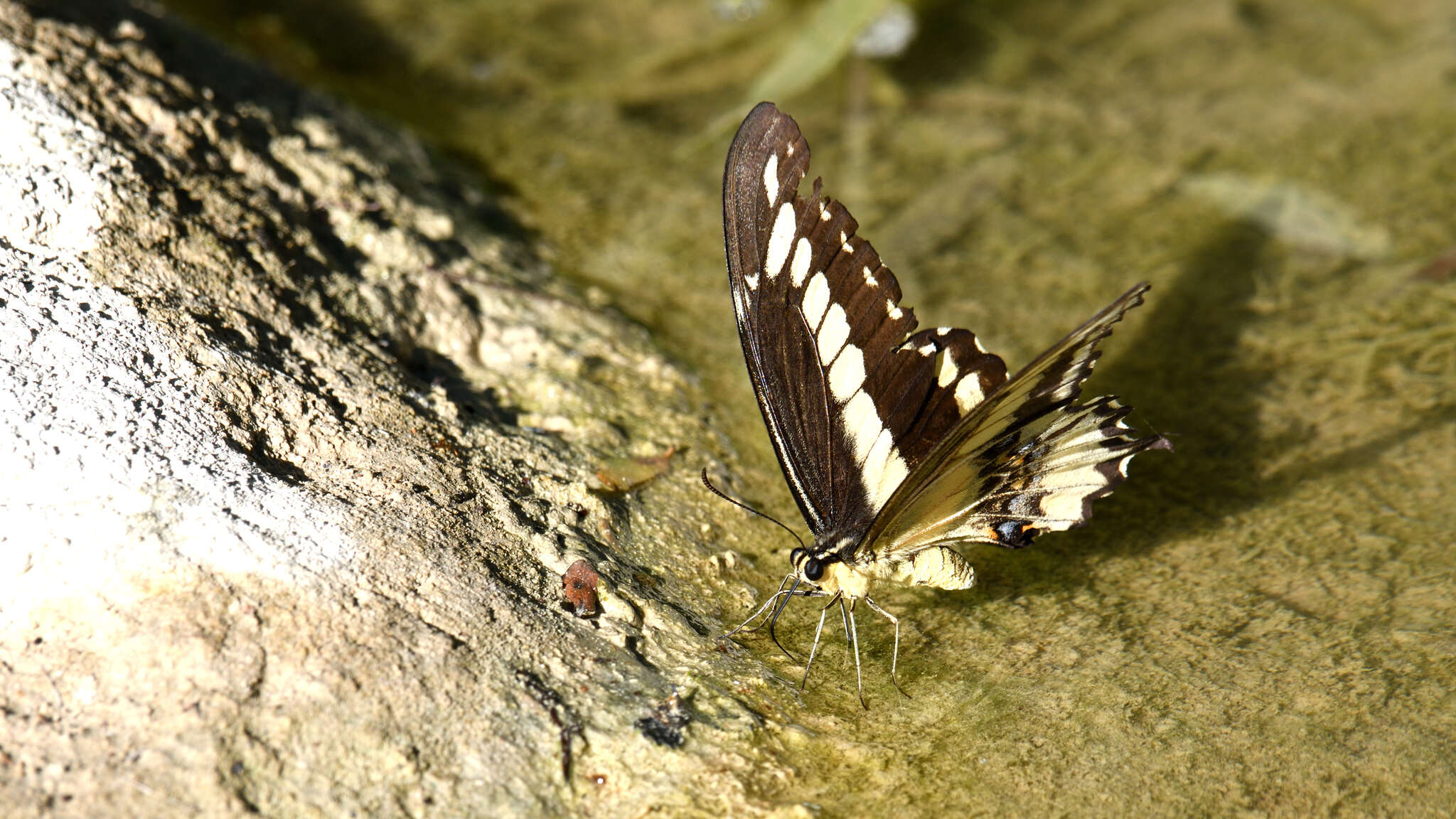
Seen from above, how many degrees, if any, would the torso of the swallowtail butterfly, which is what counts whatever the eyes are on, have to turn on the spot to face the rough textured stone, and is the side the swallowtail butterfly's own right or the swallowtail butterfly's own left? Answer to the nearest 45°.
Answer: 0° — it already faces it

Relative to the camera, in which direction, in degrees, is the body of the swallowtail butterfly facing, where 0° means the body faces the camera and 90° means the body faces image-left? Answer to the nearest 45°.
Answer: approximately 45°
